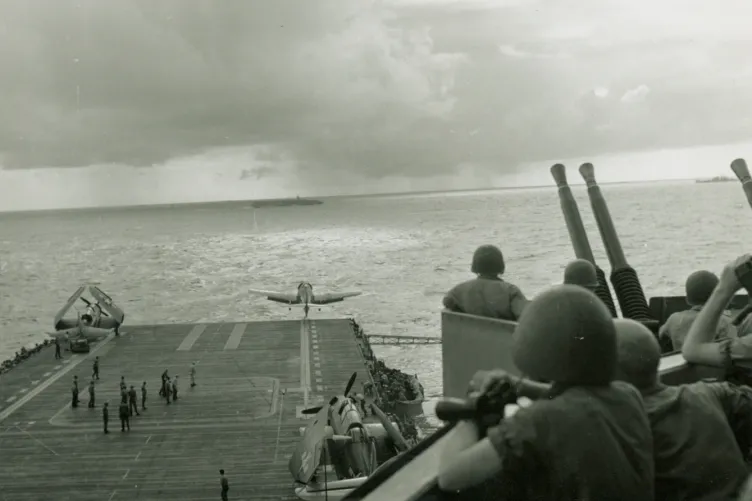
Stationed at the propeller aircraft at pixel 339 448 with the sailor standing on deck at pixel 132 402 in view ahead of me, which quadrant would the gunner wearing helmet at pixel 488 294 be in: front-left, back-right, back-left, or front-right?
back-left

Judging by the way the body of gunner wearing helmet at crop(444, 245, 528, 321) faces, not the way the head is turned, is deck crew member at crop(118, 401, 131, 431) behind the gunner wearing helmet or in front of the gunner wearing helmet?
in front

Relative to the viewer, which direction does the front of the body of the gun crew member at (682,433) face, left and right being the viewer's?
facing away from the viewer and to the left of the viewer

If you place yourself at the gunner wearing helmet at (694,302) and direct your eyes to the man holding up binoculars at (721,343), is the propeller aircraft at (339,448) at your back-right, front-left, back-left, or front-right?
back-right

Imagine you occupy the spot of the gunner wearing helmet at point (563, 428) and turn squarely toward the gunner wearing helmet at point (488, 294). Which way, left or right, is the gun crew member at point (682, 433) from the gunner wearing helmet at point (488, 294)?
right

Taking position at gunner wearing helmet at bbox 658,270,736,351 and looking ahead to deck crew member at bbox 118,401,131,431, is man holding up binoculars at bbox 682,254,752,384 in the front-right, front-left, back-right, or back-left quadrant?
back-left

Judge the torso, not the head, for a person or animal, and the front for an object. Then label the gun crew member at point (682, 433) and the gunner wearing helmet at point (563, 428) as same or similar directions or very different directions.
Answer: same or similar directions

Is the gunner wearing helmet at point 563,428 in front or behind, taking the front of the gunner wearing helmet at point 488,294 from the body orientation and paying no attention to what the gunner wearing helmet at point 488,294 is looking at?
behind

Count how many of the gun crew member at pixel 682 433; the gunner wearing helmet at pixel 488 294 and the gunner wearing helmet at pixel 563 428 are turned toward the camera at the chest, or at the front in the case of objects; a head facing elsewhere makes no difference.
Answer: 0

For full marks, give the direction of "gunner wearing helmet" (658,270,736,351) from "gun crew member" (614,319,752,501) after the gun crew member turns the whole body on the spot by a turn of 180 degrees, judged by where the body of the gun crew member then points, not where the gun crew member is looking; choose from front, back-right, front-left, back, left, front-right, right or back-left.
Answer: back-left

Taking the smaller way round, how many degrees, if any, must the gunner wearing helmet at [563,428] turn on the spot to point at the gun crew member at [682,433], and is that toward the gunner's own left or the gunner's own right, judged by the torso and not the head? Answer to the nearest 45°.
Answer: approximately 90° to the gunner's own right

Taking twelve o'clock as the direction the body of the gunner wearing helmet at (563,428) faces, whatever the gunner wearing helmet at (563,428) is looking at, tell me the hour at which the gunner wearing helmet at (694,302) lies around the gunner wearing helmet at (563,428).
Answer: the gunner wearing helmet at (694,302) is roughly at 2 o'clock from the gunner wearing helmet at (563,428).

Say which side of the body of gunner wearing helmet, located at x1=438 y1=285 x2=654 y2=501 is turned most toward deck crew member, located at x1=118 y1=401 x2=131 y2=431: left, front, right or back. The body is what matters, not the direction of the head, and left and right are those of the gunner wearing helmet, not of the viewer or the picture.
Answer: front

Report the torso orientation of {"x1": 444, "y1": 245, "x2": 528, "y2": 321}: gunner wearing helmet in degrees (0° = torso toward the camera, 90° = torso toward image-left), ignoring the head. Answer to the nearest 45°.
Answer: approximately 180°

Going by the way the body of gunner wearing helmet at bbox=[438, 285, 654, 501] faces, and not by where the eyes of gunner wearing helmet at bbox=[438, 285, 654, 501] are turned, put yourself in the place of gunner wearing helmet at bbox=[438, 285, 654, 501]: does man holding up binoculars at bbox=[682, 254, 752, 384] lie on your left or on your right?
on your right

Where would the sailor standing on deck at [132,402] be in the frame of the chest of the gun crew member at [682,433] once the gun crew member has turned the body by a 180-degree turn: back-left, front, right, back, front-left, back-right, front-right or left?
back
